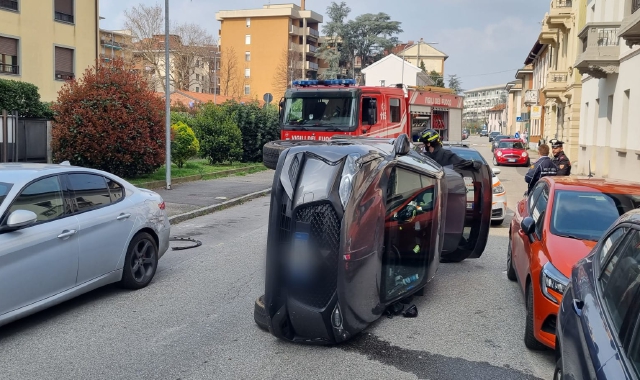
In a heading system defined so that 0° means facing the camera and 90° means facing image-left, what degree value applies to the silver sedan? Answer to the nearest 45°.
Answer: approximately 45°

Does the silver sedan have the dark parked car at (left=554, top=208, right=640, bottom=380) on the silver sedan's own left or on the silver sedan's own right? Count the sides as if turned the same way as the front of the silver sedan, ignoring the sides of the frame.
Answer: on the silver sedan's own left

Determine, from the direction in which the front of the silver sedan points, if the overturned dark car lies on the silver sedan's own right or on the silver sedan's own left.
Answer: on the silver sedan's own left

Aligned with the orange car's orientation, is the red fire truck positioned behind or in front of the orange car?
behind

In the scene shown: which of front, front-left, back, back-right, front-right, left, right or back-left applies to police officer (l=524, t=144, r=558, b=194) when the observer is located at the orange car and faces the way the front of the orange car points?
back-left

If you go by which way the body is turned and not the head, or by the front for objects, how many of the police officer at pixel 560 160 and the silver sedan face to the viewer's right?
0

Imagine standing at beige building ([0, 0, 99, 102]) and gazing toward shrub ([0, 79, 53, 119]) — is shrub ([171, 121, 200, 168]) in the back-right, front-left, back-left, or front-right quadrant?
front-left

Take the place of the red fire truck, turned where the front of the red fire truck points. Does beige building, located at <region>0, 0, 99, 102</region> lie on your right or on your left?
on your right

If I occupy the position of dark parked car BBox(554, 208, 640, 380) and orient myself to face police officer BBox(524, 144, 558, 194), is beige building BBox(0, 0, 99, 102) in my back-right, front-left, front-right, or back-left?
front-left

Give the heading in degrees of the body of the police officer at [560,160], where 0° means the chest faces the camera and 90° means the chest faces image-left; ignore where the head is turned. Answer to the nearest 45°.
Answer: approximately 45°

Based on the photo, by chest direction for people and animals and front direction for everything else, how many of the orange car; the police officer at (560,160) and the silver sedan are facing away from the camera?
0

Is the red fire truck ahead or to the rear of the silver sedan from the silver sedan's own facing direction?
to the rear

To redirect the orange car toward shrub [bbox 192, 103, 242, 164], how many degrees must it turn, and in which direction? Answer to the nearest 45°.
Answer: approximately 180°
